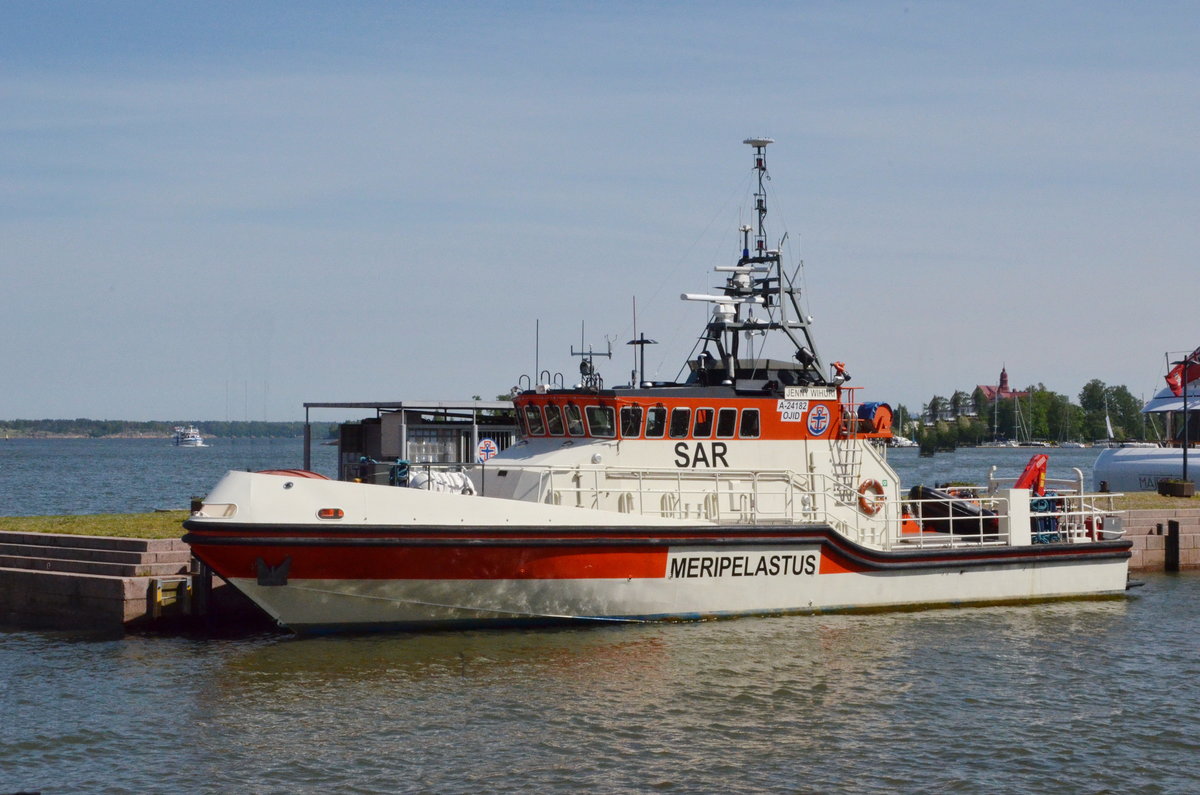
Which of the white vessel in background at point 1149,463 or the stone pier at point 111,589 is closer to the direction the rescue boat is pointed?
the stone pier

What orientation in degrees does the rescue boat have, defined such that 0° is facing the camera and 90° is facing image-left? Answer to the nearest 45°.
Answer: approximately 90°

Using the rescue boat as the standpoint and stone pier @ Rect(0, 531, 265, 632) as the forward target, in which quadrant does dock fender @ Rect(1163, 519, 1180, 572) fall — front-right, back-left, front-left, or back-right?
back-right

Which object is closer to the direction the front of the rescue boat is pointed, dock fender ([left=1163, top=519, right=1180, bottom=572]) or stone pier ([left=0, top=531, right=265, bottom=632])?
the stone pier

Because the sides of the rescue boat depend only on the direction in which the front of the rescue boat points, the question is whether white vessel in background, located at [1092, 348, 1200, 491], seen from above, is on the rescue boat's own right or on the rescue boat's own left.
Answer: on the rescue boat's own right

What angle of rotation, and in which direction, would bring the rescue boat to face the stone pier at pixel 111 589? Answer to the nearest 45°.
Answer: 0° — it already faces it

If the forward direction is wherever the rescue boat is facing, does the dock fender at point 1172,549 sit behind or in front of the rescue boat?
behind
